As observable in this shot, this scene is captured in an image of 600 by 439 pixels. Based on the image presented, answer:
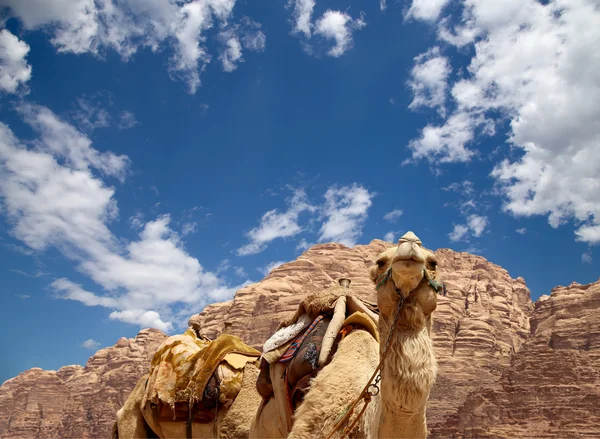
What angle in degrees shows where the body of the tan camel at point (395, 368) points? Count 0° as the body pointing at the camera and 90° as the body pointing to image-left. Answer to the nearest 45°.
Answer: approximately 315°

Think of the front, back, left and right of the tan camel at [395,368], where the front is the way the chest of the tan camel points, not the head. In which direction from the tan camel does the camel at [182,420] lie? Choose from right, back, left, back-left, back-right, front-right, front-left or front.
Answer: back
